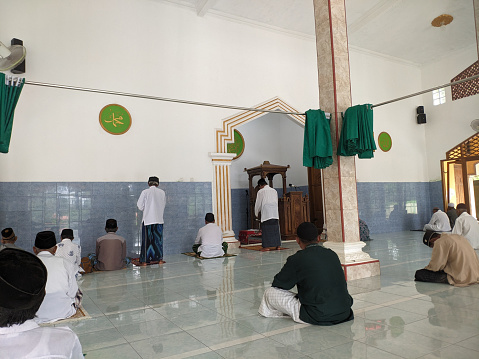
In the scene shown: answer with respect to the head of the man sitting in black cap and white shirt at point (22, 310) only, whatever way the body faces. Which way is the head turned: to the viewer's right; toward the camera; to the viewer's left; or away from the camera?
away from the camera

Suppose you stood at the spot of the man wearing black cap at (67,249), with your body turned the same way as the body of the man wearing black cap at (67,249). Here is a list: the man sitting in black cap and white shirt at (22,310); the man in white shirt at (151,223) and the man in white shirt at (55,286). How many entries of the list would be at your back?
2

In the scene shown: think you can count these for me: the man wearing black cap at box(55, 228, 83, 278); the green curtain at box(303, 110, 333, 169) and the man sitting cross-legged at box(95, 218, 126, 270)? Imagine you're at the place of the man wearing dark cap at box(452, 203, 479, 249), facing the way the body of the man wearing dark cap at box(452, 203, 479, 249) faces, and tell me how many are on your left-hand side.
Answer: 3

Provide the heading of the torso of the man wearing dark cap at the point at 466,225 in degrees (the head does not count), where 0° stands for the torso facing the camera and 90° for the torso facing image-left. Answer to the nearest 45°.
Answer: approximately 135°

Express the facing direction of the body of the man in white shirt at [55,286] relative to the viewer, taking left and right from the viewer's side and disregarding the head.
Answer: facing away from the viewer

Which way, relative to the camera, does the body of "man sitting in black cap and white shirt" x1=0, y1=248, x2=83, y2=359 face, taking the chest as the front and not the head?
away from the camera

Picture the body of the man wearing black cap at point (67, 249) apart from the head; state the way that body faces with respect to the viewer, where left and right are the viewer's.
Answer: facing away from the viewer

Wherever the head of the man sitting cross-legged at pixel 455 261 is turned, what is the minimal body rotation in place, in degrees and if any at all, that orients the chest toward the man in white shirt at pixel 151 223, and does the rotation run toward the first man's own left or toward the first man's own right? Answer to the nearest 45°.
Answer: approximately 45° to the first man's own left

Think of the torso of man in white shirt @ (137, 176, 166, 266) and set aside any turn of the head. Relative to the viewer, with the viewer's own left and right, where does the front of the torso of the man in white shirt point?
facing away from the viewer

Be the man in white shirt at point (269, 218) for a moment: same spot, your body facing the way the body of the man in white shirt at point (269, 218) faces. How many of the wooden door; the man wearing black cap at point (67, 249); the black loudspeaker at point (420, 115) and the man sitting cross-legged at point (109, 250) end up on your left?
2

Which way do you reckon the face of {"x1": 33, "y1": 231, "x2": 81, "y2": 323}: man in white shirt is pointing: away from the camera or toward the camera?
away from the camera
